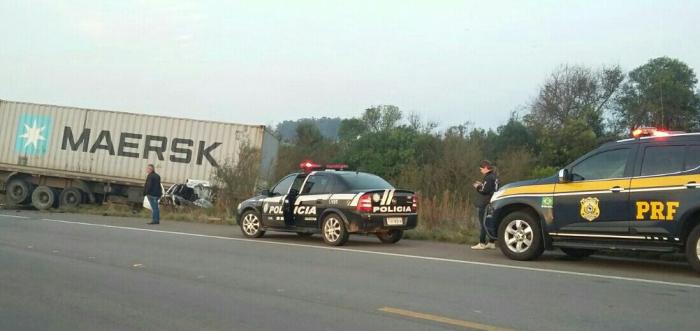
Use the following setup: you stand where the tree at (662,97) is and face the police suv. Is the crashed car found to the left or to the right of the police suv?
right

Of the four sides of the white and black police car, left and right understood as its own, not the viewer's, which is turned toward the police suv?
back

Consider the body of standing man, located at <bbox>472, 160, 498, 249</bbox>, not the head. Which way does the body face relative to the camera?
to the viewer's left

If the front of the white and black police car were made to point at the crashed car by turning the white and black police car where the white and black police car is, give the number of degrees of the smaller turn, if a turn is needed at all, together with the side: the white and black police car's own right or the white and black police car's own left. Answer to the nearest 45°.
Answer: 0° — it already faces it

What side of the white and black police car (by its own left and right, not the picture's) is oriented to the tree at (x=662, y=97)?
right

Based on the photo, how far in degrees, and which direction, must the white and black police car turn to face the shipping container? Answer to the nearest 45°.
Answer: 0° — it already faces it

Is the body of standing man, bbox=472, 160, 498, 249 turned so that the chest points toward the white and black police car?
yes

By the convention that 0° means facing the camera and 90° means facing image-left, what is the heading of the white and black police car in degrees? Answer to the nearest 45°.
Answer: approximately 135°

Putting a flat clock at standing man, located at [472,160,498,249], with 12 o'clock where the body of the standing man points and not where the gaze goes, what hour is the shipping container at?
The shipping container is roughly at 1 o'clock from the standing man.
